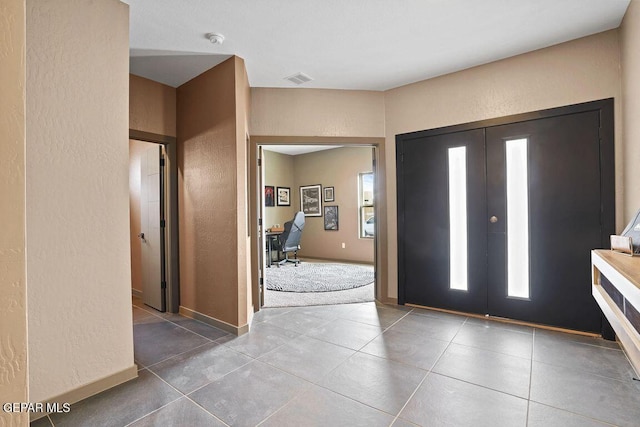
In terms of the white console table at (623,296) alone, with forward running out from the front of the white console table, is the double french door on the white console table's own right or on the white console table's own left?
on the white console table's own right

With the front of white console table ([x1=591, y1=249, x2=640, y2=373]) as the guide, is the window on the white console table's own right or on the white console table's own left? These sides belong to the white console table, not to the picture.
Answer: on the white console table's own right

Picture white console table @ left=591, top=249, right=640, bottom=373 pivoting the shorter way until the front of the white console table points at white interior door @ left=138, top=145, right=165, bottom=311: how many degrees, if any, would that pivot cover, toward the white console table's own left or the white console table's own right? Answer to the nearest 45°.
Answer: approximately 45° to the white console table's own right

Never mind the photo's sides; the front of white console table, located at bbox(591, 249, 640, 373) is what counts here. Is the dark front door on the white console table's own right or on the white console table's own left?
on the white console table's own right

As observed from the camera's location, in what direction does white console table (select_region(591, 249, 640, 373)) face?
facing the viewer and to the left of the viewer
